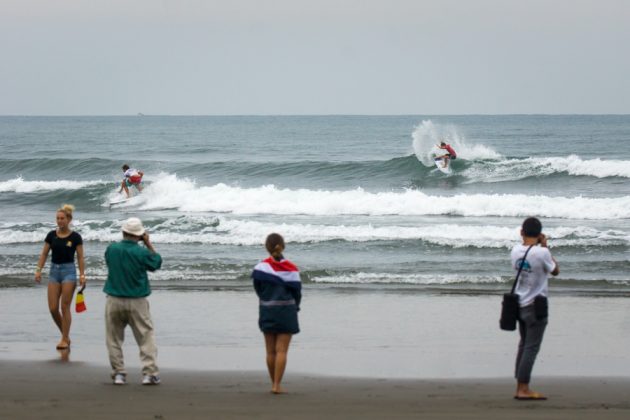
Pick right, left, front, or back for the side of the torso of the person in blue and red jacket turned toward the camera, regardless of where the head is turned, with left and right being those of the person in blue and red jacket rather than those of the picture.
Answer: back

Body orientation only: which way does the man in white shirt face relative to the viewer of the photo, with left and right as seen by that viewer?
facing away from the viewer and to the right of the viewer

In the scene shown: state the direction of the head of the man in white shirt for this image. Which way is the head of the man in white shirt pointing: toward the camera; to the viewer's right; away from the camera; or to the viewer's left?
away from the camera

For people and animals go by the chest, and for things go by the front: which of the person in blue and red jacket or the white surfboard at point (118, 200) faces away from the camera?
the person in blue and red jacket

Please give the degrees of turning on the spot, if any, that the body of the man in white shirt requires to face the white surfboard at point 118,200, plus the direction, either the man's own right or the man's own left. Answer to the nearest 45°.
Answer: approximately 90° to the man's own left

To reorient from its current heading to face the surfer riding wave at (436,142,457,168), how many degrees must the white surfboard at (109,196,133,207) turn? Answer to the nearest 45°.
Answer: approximately 135° to its left

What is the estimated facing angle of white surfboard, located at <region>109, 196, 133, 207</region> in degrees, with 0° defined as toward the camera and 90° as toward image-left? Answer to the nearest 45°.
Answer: approximately 45°

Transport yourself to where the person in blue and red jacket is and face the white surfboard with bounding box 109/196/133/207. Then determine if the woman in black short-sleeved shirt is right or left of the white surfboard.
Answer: left

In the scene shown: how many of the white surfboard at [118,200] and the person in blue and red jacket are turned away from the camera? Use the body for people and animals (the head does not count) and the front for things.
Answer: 1

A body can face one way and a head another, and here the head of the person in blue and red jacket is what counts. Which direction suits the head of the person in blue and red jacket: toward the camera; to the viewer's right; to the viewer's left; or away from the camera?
away from the camera

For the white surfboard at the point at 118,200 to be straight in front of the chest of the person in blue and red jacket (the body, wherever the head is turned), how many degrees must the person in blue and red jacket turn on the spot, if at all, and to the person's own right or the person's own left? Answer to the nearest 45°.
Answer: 0° — they already face it

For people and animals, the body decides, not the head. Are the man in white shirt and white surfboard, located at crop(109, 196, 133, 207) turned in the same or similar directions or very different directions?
very different directions
